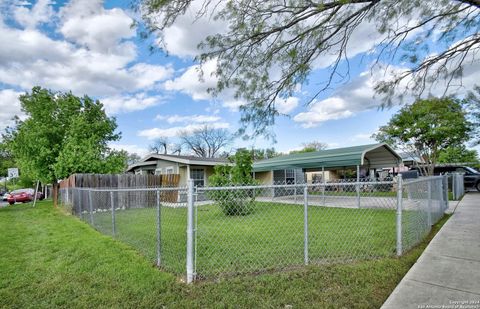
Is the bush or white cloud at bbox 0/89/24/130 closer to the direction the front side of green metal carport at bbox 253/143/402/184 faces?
the bush

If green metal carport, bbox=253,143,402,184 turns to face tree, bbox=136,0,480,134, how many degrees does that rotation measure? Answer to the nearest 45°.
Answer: approximately 45° to its right

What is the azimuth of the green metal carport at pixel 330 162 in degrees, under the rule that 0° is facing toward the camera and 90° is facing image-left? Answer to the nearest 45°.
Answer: approximately 315°

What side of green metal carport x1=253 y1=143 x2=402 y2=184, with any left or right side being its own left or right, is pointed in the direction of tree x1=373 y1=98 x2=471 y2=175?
left
